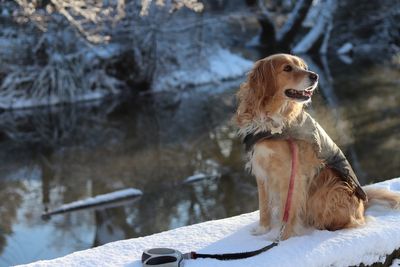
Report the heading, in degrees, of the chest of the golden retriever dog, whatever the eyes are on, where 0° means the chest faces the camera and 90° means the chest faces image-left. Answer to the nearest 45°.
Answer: approximately 45°

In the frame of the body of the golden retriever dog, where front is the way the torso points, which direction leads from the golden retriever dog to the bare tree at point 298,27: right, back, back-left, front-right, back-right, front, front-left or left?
back-right
